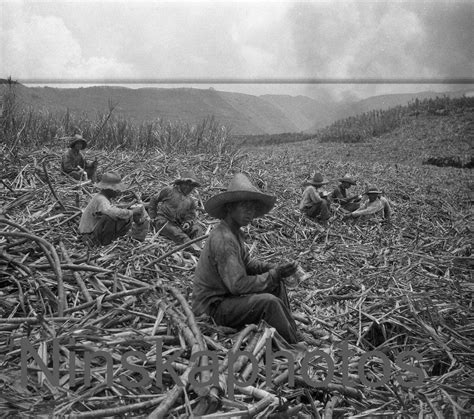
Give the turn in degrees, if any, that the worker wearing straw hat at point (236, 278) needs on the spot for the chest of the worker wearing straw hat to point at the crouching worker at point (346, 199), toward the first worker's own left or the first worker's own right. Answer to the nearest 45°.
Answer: approximately 90° to the first worker's own left

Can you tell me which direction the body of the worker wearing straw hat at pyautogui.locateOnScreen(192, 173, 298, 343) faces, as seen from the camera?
to the viewer's right

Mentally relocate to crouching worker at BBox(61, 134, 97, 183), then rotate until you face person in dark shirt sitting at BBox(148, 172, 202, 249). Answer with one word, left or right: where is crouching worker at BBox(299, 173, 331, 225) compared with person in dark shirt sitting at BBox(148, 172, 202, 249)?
left

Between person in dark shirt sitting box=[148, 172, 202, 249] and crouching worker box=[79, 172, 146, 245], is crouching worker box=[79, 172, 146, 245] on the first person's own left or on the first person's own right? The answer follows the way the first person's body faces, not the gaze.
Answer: on the first person's own right

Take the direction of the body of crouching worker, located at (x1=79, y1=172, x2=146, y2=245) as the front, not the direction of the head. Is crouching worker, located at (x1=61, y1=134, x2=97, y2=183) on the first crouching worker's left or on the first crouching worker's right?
on the first crouching worker's left

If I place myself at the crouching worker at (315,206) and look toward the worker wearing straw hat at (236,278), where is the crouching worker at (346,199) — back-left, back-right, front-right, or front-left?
back-left

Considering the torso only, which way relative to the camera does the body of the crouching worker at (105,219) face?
to the viewer's right

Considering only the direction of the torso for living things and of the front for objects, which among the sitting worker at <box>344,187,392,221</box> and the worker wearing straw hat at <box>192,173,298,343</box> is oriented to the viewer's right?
the worker wearing straw hat

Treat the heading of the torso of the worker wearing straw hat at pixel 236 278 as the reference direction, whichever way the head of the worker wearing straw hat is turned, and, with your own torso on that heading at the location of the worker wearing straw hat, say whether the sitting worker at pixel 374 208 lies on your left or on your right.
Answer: on your left

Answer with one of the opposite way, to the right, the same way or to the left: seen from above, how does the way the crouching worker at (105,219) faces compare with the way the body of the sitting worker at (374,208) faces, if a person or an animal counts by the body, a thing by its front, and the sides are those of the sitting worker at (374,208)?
the opposite way

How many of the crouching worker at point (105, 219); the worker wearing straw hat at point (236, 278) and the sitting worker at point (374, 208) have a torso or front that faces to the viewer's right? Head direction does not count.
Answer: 2

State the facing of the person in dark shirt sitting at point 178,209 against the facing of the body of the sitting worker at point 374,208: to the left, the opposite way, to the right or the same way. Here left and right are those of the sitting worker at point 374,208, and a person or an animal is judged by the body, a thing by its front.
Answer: to the left

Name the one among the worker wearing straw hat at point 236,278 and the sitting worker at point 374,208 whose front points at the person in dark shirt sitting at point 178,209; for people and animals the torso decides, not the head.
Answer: the sitting worker at point 374,208
